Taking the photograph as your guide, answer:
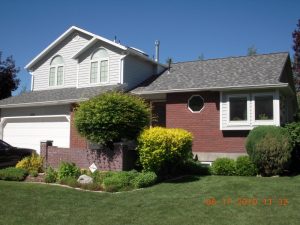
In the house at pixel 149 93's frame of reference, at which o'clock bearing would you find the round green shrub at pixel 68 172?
The round green shrub is roughly at 1 o'clock from the house.

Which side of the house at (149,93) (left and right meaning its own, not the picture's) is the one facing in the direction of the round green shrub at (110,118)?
front

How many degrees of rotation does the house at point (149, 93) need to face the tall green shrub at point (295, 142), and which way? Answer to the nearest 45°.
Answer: approximately 45° to its left

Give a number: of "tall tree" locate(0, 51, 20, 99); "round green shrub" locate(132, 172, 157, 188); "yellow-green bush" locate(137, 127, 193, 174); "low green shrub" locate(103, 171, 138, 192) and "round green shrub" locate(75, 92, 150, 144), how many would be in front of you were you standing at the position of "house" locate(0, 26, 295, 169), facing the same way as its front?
4

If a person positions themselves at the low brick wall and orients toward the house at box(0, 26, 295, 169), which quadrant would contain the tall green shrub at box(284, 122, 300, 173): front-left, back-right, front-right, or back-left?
front-right

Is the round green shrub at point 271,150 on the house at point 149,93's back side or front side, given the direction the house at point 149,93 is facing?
on the front side

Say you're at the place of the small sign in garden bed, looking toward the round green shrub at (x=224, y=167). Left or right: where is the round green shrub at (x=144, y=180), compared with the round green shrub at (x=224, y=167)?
right

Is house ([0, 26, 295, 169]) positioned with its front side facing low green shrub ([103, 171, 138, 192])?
yes

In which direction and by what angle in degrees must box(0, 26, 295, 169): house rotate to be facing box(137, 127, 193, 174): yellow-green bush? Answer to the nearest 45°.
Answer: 0° — it already faces it

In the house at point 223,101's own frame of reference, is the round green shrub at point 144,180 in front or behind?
in front

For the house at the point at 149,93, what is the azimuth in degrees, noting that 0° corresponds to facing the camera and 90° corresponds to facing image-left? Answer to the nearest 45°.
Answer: approximately 0°

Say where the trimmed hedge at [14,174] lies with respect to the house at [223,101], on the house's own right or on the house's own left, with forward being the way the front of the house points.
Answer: on the house's own right

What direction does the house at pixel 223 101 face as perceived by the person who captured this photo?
facing the viewer
